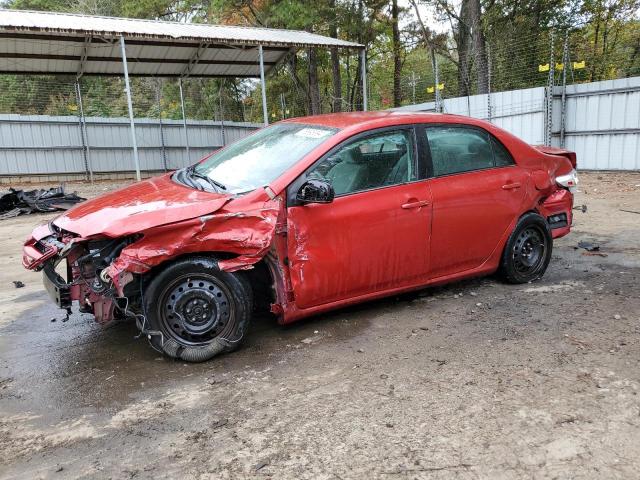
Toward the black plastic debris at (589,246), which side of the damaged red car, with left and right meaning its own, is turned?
back

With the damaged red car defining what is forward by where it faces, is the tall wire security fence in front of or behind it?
behind

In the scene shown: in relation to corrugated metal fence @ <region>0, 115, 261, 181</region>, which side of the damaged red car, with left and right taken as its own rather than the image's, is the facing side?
right

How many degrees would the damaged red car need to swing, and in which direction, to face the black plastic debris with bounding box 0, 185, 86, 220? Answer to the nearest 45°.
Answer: approximately 90° to its right

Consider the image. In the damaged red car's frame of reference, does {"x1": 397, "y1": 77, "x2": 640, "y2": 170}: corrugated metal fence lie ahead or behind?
behind

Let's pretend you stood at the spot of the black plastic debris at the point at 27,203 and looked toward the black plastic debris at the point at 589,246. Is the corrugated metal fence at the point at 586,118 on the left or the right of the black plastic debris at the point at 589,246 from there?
left

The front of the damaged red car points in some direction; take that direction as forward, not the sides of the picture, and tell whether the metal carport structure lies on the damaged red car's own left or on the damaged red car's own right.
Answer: on the damaged red car's own right
